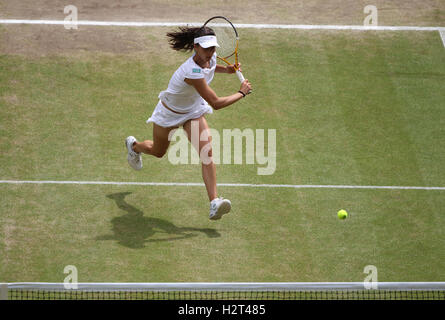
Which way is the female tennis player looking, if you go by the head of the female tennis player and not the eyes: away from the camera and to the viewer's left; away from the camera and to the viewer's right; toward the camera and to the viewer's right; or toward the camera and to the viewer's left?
toward the camera and to the viewer's right

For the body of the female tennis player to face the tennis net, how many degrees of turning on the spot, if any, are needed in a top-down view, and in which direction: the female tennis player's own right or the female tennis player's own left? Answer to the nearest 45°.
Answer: approximately 45° to the female tennis player's own right

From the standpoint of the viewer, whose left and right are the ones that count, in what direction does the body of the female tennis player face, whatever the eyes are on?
facing the viewer and to the right of the viewer

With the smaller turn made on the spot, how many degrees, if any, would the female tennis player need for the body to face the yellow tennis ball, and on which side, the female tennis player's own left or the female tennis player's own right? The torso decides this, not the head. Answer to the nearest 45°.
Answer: approximately 45° to the female tennis player's own left
